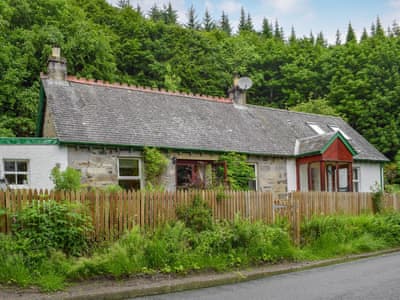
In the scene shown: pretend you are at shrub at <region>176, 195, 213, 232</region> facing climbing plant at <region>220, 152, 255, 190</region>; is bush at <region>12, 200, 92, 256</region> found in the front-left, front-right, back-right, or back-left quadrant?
back-left

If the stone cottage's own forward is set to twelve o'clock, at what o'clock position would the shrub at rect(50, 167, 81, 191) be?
The shrub is roughly at 2 o'clock from the stone cottage.

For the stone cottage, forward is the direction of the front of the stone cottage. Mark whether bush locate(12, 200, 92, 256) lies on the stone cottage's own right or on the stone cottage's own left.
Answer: on the stone cottage's own right

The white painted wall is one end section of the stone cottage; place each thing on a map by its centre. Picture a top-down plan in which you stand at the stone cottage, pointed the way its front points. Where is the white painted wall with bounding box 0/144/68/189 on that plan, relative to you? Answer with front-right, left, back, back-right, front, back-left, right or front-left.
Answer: right

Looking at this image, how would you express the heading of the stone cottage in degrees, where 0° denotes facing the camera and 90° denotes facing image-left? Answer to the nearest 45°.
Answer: approximately 315°

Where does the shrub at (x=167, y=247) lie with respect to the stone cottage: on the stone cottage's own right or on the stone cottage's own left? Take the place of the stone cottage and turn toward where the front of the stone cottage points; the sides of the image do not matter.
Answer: on the stone cottage's own right

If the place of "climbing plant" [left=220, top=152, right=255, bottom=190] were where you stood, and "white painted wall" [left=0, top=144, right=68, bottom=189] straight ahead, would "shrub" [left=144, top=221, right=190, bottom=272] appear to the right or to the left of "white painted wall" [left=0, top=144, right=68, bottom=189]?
left

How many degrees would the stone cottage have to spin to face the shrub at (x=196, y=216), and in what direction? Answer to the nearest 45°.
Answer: approximately 45° to its right
